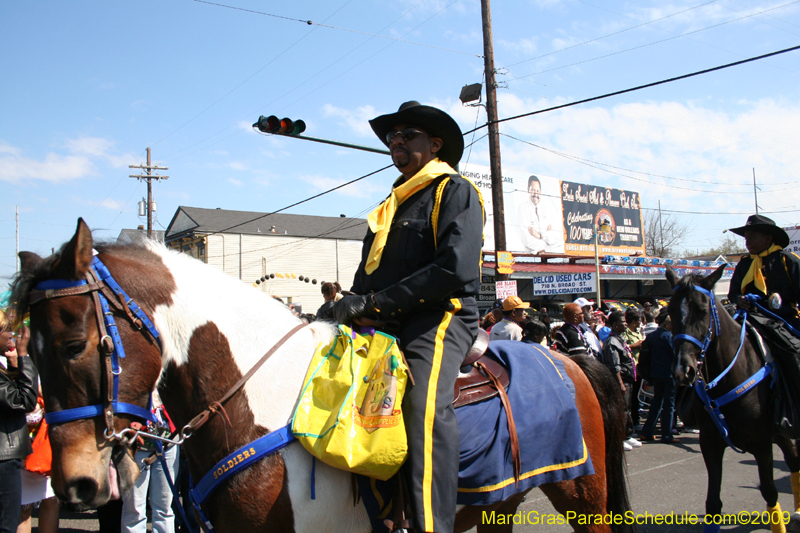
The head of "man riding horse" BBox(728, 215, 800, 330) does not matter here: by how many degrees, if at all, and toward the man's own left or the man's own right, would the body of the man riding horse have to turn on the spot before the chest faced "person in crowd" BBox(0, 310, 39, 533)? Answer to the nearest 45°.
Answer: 0° — they already face them

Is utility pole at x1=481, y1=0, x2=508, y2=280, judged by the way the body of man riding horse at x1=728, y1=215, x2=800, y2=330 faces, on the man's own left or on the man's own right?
on the man's own right

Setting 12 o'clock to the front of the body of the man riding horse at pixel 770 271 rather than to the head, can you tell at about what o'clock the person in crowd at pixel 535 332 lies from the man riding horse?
The person in crowd is roughly at 2 o'clock from the man riding horse.

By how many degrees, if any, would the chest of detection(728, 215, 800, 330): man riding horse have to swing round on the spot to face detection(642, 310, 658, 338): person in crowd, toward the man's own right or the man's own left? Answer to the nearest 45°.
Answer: approximately 135° to the man's own right

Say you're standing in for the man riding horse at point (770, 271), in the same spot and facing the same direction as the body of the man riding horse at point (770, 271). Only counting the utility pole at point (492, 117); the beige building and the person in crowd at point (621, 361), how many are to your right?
3

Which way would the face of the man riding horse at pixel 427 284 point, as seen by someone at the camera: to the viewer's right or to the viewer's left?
to the viewer's left

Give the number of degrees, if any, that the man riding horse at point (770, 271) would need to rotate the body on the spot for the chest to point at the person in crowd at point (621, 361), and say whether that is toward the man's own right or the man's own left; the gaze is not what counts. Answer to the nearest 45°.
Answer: approximately 90° to the man's own right

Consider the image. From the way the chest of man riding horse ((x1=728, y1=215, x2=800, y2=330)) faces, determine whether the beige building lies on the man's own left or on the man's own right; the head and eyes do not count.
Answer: on the man's own right

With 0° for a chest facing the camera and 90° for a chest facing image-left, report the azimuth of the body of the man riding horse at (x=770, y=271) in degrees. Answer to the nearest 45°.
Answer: approximately 45°

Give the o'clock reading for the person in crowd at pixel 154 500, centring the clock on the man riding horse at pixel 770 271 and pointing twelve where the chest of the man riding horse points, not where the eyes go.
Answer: The person in crowd is roughly at 12 o'clock from the man riding horse.

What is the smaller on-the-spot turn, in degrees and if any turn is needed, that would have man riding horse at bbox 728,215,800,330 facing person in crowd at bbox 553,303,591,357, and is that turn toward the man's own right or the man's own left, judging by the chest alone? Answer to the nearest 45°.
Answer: approximately 90° to the man's own right
